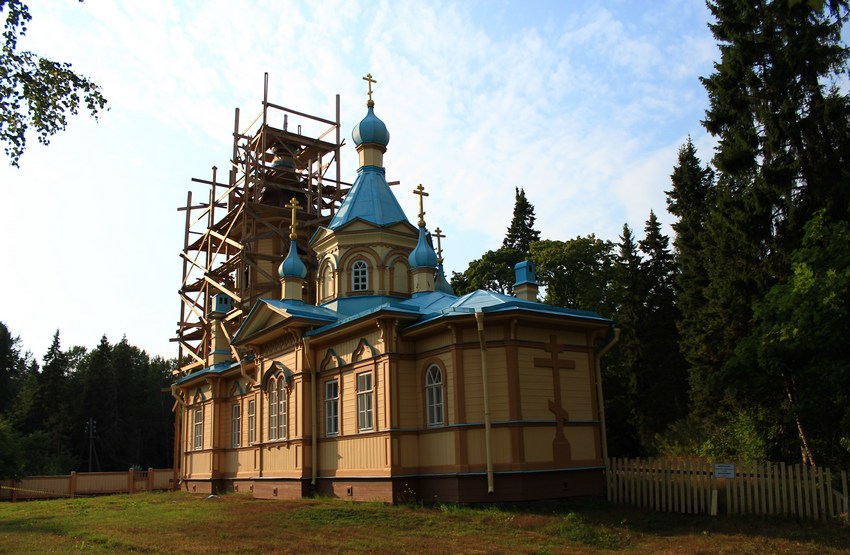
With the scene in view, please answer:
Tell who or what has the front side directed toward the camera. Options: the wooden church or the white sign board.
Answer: the white sign board

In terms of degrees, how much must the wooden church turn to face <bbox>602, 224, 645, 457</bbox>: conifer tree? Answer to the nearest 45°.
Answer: approximately 90° to its right

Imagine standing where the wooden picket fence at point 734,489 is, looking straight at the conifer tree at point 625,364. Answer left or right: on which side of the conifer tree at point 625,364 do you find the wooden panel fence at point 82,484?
left

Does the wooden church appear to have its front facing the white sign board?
no

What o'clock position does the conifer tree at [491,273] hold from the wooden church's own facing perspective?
The conifer tree is roughly at 2 o'clock from the wooden church.

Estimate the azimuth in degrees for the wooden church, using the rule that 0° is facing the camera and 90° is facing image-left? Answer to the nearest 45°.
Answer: approximately 135°

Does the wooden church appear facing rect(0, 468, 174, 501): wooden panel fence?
yes

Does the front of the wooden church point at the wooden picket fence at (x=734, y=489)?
no

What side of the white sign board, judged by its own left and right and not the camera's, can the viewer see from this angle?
front

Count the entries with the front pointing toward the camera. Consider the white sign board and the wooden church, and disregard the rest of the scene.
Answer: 1

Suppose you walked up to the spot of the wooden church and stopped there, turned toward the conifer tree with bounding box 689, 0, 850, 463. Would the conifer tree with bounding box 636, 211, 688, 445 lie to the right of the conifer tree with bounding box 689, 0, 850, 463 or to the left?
left

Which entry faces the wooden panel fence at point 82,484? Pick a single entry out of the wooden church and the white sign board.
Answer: the wooden church

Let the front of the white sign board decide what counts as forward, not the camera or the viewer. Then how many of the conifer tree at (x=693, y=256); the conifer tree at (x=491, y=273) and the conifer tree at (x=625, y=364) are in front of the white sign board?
0

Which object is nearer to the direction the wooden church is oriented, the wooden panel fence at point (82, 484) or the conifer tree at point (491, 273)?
the wooden panel fence

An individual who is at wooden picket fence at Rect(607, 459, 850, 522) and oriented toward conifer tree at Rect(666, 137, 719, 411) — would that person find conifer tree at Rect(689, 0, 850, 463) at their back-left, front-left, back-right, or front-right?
front-right

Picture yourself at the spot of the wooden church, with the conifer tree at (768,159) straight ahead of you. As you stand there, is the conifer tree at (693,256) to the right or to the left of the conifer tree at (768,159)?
left

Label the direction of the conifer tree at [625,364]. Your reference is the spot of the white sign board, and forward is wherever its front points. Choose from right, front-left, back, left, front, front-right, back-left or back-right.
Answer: back

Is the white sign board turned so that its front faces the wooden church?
no

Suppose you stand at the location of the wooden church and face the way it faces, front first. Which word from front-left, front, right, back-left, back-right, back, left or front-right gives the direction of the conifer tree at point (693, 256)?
right
